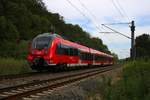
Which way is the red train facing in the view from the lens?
facing the viewer and to the left of the viewer
